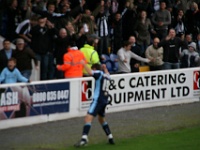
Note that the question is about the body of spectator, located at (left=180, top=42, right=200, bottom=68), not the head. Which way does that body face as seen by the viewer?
toward the camera

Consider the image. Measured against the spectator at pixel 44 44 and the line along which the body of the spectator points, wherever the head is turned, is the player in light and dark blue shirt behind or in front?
in front

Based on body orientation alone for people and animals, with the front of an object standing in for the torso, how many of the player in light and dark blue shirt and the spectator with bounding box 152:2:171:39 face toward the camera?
1

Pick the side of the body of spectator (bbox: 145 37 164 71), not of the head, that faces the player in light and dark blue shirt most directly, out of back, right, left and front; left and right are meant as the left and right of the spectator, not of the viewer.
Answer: front

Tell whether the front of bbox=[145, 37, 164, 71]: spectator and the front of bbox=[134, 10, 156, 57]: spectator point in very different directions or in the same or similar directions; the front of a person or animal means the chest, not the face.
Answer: same or similar directions

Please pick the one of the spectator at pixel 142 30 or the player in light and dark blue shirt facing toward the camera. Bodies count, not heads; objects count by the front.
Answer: the spectator

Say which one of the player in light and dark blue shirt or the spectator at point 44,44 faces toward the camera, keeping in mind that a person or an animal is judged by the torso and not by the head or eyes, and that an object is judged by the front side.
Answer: the spectator

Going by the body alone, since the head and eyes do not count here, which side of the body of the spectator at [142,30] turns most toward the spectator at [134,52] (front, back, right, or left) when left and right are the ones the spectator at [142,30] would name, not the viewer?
front

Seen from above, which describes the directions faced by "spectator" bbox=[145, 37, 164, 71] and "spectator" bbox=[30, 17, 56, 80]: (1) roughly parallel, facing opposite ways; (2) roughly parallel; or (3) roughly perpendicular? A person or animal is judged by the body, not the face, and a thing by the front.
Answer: roughly parallel

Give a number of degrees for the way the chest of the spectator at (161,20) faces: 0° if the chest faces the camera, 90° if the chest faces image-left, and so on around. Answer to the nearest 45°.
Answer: approximately 0°

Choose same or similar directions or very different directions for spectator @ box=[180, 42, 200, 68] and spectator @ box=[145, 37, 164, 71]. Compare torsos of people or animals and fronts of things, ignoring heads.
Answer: same or similar directions

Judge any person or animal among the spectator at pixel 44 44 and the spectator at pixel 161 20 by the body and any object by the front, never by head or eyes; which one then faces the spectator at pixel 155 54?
the spectator at pixel 161 20

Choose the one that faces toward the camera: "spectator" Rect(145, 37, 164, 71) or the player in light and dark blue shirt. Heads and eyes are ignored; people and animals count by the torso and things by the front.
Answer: the spectator

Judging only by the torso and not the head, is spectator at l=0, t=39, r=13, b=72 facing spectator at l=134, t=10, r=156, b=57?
no

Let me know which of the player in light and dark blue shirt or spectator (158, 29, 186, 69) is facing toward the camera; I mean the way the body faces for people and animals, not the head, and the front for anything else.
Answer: the spectator

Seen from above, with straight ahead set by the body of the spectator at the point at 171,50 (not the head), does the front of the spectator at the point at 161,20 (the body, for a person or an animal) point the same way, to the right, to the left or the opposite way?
the same way

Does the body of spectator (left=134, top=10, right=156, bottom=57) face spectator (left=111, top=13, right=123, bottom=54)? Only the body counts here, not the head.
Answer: no

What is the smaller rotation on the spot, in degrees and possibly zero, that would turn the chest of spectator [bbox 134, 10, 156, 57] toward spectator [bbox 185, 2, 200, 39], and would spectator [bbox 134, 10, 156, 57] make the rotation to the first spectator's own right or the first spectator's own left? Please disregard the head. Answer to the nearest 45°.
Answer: approximately 135° to the first spectator's own left
